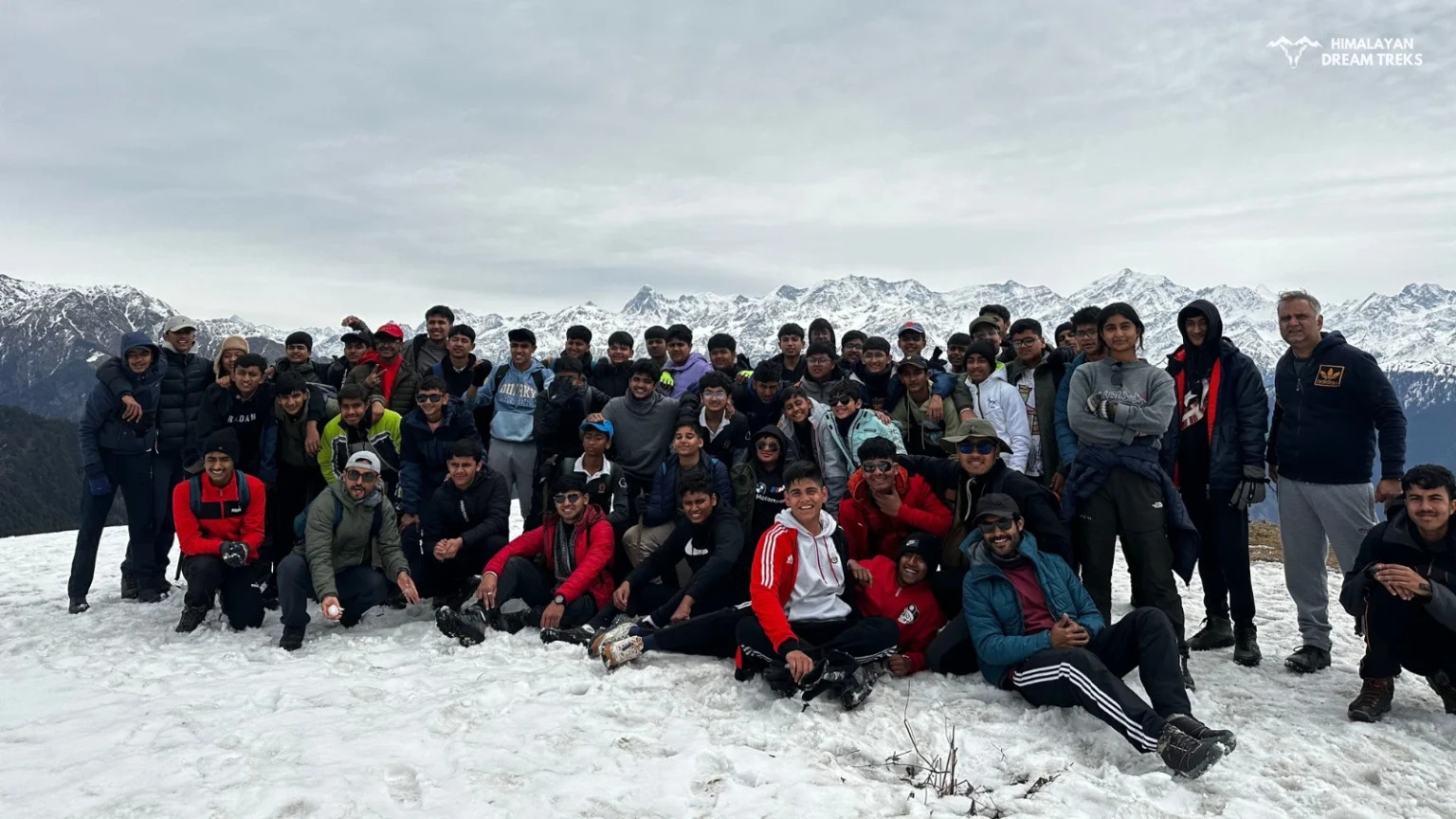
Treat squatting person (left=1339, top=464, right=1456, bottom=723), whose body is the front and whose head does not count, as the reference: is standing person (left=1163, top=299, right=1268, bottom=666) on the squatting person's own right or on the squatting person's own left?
on the squatting person's own right

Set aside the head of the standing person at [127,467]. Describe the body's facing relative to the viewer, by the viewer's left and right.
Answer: facing the viewer

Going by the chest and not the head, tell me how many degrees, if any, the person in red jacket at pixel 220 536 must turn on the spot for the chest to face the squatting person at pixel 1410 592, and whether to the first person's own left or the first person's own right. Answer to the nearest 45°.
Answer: approximately 45° to the first person's own left

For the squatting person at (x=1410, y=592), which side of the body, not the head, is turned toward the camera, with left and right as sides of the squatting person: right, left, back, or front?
front

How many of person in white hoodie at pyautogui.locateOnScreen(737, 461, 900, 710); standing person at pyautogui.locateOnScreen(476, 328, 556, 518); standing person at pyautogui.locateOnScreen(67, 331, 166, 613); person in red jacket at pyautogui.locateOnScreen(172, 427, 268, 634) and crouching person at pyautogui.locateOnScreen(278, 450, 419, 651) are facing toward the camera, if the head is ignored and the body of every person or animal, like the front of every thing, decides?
5

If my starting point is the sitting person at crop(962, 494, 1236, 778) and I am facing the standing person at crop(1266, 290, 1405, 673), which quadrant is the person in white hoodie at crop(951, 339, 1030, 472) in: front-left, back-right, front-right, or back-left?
front-left

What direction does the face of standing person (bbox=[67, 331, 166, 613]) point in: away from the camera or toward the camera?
toward the camera

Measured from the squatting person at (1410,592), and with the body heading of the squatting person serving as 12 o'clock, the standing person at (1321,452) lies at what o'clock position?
The standing person is roughly at 5 o'clock from the squatting person.

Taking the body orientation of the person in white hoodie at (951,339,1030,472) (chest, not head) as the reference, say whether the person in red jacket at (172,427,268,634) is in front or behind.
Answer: in front

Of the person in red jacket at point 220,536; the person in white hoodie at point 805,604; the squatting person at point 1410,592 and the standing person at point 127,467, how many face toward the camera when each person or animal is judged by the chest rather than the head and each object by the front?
4

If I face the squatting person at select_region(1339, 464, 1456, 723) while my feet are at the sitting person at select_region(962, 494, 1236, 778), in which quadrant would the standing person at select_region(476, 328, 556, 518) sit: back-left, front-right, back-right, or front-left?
back-left

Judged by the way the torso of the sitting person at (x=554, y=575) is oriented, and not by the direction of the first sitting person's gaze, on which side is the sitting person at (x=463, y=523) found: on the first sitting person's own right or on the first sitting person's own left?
on the first sitting person's own right

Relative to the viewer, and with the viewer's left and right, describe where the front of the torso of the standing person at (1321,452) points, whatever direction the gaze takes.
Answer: facing the viewer and to the left of the viewer

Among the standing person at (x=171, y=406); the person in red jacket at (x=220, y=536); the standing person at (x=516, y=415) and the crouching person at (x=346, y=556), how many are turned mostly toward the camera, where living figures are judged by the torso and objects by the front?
4

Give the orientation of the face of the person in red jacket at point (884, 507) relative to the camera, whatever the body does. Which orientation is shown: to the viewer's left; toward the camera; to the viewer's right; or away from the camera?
toward the camera

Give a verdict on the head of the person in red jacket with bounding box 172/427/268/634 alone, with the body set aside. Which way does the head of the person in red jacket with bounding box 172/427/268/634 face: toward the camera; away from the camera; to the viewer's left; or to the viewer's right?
toward the camera

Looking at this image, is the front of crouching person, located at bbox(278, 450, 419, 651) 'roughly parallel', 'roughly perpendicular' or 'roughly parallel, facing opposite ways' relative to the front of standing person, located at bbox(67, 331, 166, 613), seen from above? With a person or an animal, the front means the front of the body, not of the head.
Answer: roughly parallel

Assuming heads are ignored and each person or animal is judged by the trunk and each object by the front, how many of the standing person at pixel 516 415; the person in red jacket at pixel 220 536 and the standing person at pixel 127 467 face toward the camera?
3

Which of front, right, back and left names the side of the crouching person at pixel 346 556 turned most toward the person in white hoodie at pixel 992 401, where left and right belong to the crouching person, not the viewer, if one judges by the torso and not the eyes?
left
